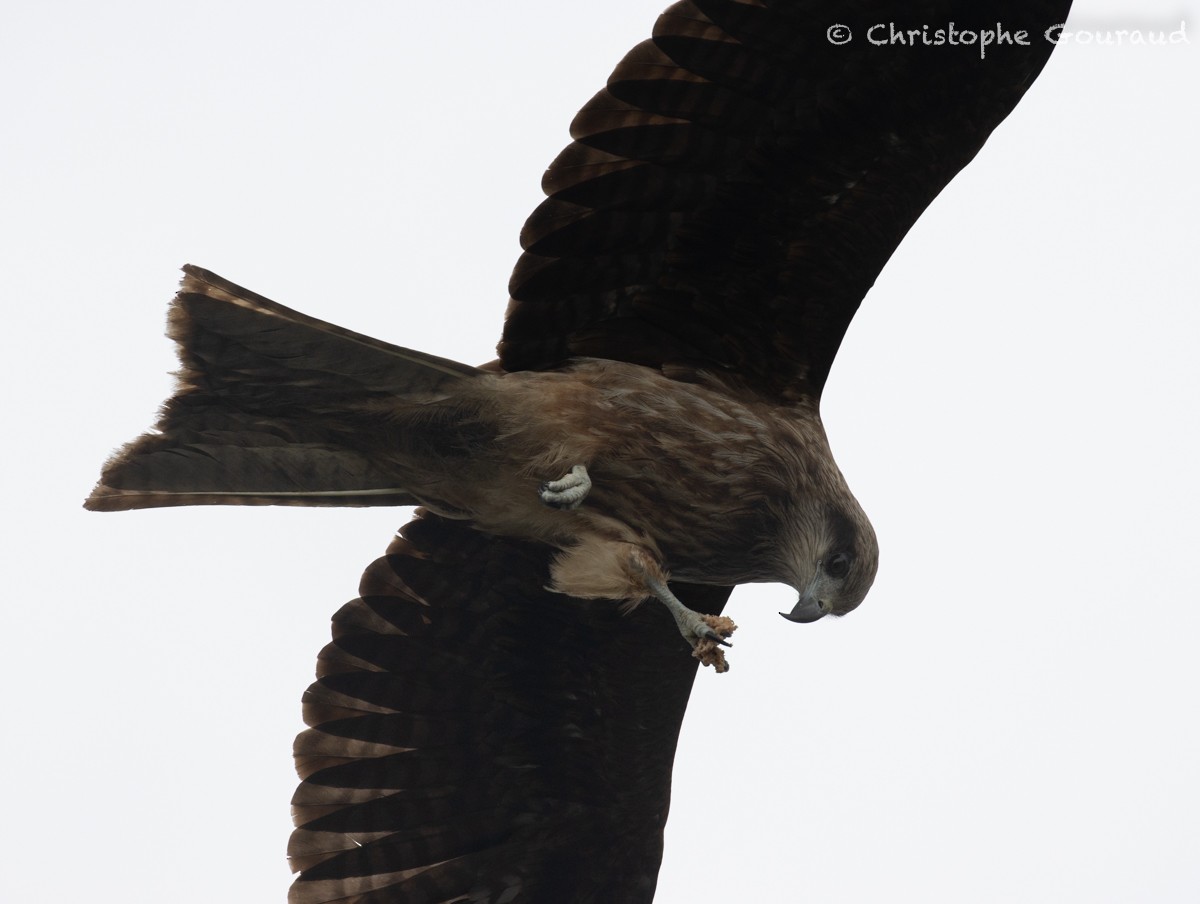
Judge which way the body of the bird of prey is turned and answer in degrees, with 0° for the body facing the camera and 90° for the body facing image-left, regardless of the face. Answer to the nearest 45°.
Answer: approximately 270°
